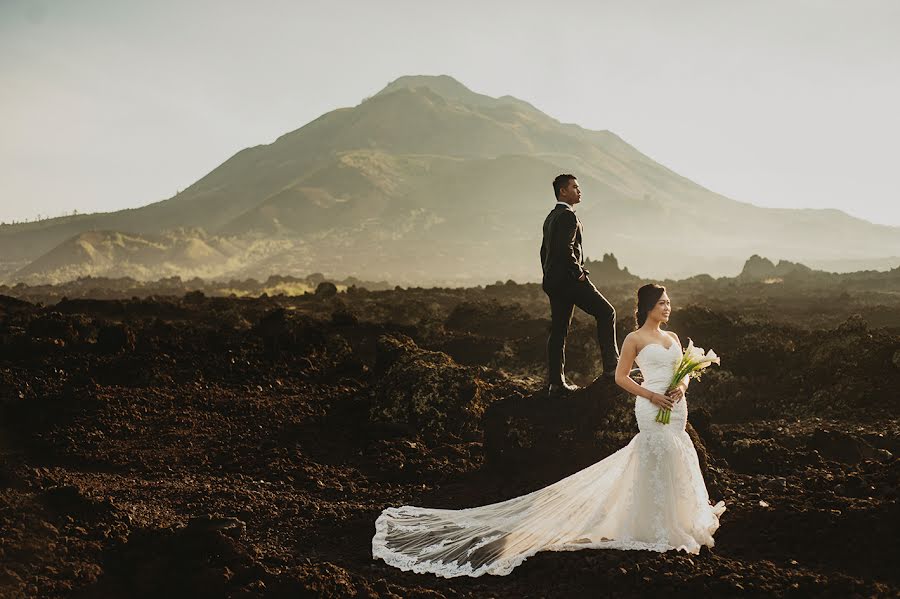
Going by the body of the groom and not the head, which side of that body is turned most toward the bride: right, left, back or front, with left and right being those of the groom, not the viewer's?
right

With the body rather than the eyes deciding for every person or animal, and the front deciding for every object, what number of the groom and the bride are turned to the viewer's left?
0

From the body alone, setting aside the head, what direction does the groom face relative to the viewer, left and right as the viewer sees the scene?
facing to the right of the viewer

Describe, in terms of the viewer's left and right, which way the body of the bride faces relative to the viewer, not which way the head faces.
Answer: facing the viewer and to the right of the viewer

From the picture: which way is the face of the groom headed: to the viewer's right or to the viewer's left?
to the viewer's right

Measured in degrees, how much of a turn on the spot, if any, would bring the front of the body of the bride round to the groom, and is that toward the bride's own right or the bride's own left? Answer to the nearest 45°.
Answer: approximately 135° to the bride's own left

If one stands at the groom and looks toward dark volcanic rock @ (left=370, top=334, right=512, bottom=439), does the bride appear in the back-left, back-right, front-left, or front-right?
back-left

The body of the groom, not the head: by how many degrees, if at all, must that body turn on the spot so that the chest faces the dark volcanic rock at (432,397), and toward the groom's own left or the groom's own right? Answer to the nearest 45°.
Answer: approximately 135° to the groom's own left

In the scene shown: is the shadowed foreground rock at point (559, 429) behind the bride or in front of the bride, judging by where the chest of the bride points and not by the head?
behind

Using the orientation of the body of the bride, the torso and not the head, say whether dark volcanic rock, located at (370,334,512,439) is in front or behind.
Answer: behind
